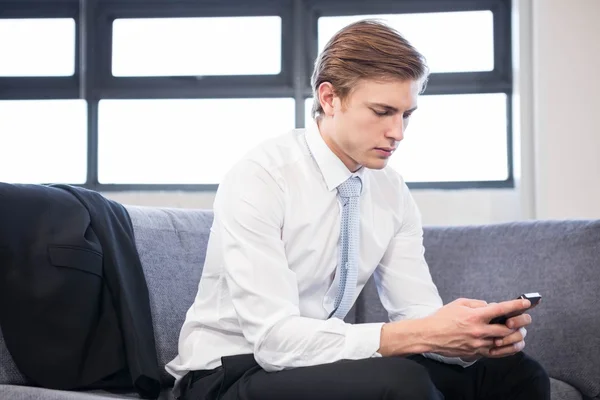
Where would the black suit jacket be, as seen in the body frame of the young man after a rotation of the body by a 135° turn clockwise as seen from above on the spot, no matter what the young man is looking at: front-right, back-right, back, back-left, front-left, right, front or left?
front

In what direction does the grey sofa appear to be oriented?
toward the camera

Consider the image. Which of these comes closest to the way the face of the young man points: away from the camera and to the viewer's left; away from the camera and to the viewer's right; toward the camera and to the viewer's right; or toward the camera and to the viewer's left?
toward the camera and to the viewer's right

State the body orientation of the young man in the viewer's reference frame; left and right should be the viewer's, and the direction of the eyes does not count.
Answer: facing the viewer and to the right of the viewer
